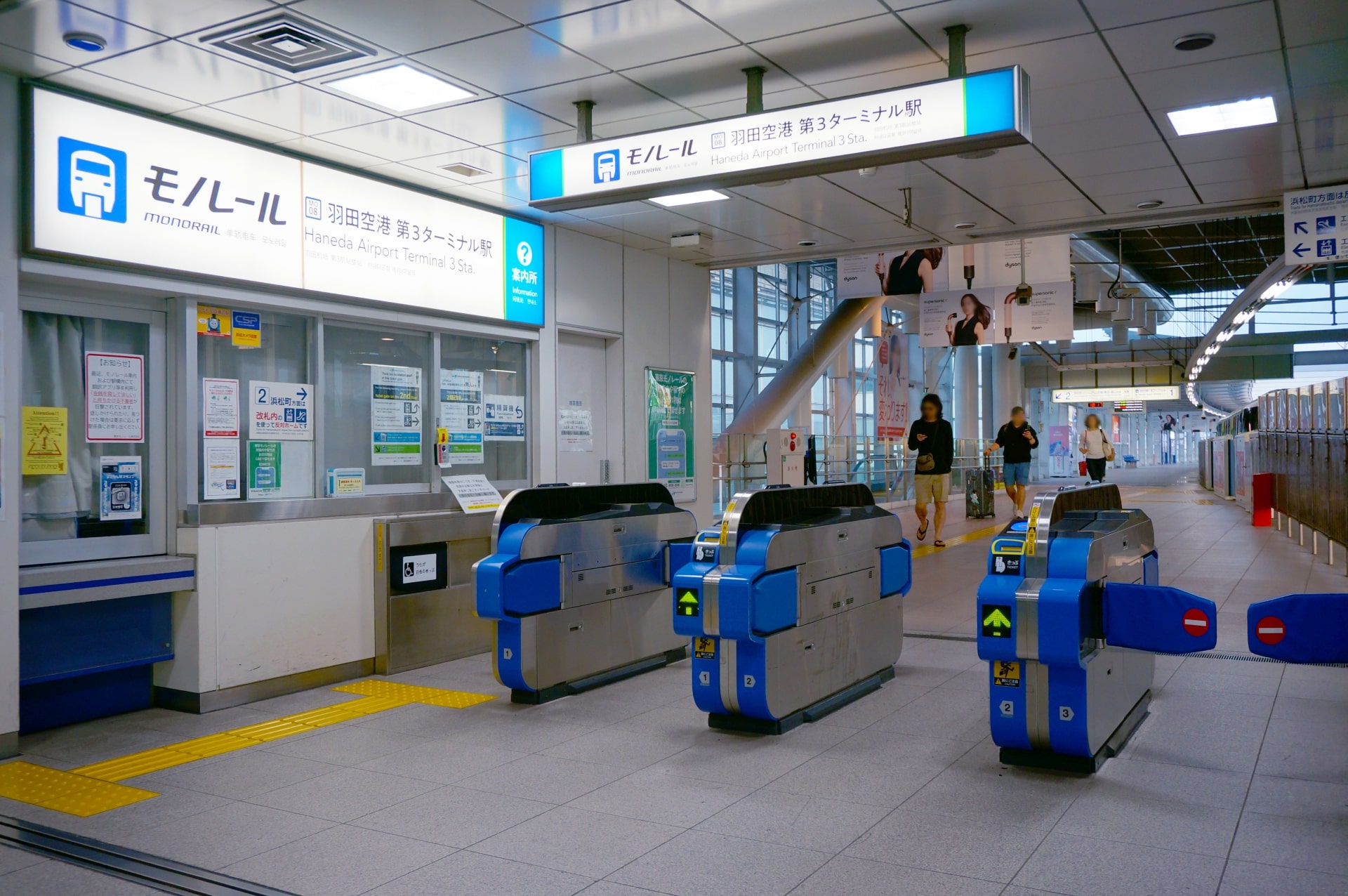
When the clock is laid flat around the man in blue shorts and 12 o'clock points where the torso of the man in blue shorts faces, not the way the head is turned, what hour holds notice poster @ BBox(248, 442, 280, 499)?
The notice poster is roughly at 1 o'clock from the man in blue shorts.

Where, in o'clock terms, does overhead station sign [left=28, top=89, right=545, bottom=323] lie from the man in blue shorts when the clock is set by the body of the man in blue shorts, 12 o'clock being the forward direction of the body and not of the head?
The overhead station sign is roughly at 1 o'clock from the man in blue shorts.

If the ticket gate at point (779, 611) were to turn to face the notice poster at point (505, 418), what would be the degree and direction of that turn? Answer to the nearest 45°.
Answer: approximately 90° to its right

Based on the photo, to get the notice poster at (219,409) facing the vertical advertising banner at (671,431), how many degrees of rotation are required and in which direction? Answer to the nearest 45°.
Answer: approximately 90° to its left

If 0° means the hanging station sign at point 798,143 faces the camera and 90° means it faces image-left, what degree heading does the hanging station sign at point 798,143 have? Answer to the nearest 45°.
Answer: approximately 45°

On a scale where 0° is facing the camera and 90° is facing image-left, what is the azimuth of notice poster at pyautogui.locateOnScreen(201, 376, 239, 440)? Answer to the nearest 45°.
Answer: approximately 315°

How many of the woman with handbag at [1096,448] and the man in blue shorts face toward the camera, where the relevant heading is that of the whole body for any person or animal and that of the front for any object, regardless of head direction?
2

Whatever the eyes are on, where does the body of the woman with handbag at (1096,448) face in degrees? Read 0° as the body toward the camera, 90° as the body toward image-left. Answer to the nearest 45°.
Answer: approximately 0°

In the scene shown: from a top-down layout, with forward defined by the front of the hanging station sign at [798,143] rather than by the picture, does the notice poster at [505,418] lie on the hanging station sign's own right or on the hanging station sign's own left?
on the hanging station sign's own right

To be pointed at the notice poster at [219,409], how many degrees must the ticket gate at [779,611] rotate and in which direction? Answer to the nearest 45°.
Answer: approximately 45° to its right
